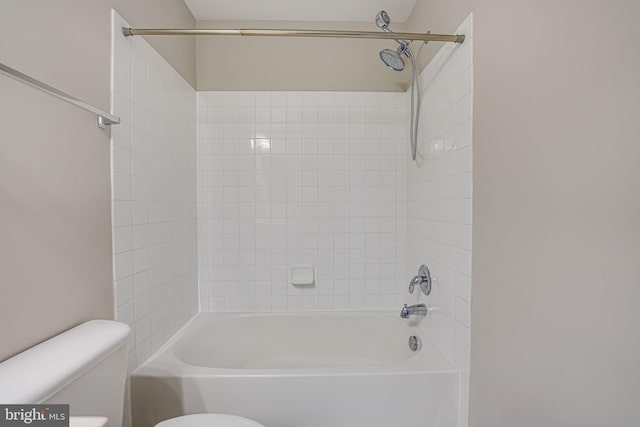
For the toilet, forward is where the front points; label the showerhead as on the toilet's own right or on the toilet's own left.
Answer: on the toilet's own left

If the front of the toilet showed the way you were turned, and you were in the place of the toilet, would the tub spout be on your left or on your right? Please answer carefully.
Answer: on your left

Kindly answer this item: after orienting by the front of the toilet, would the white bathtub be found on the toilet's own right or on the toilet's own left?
on the toilet's own left

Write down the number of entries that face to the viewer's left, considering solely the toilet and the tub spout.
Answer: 1

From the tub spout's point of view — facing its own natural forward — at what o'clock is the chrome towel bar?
The chrome towel bar is roughly at 10 o'clock from the tub spout.

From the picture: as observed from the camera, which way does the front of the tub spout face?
facing to the left of the viewer

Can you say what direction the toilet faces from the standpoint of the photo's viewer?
facing the viewer and to the right of the viewer

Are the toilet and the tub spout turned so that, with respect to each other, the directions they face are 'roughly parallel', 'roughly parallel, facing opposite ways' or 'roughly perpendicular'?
roughly parallel, facing opposite ways
